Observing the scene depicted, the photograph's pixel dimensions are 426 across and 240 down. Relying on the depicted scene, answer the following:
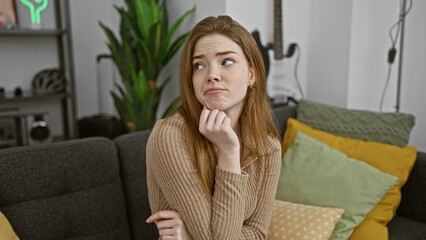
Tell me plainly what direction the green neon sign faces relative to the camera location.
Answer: facing the viewer

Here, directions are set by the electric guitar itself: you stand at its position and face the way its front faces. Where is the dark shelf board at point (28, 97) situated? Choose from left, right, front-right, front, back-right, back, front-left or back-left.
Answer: right

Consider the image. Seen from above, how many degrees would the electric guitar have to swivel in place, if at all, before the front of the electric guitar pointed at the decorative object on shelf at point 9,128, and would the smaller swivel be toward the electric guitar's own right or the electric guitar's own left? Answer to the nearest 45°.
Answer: approximately 90° to the electric guitar's own right

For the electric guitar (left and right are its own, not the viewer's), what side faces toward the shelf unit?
right

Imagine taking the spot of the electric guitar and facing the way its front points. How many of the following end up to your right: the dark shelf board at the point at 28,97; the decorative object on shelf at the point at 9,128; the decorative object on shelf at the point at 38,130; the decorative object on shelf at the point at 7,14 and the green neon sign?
5

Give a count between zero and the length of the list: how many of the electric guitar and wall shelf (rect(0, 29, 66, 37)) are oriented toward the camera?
2

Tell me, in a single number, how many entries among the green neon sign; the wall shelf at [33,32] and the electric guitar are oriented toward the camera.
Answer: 3

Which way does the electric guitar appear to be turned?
toward the camera

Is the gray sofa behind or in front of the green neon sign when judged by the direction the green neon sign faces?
in front

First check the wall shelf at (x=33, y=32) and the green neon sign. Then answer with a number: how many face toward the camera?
2

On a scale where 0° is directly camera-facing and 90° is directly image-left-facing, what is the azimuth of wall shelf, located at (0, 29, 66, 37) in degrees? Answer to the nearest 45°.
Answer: approximately 0°

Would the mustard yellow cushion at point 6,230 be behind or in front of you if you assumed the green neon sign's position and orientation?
in front

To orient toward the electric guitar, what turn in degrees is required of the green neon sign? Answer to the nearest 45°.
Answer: approximately 45° to its left
